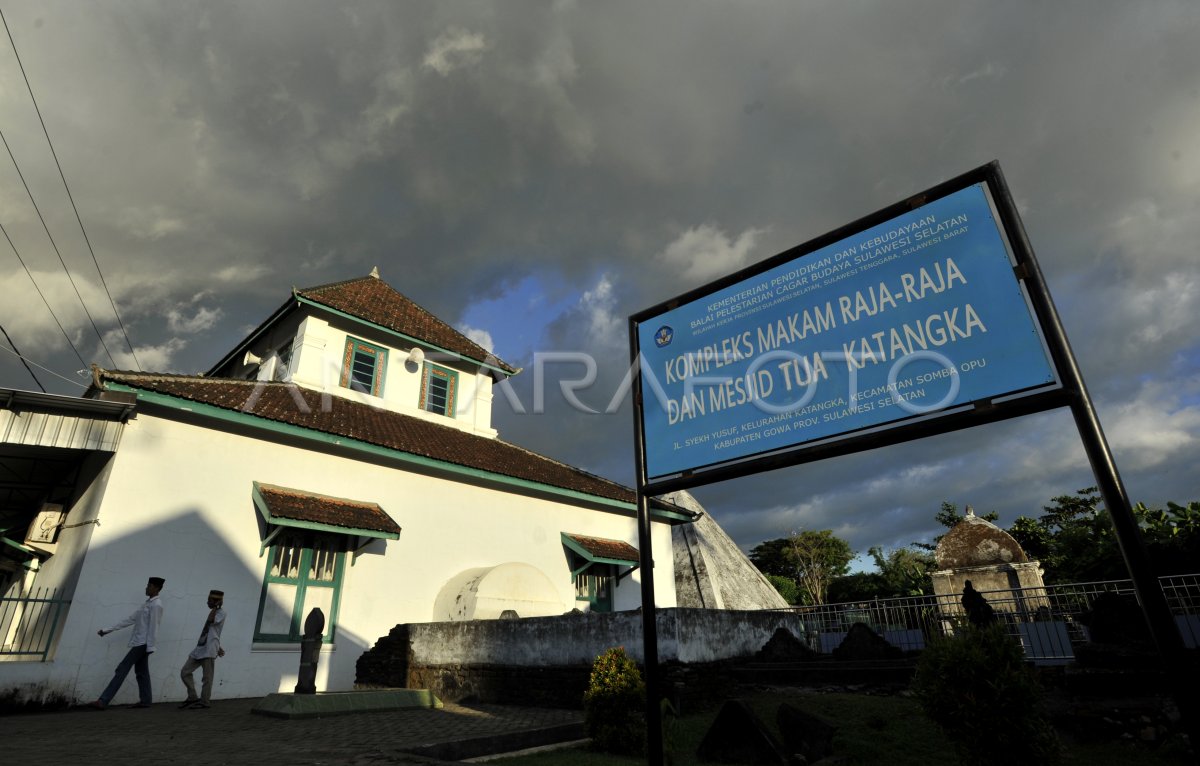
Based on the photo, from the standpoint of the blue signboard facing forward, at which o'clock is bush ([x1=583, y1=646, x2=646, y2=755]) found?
The bush is roughly at 3 o'clock from the blue signboard.

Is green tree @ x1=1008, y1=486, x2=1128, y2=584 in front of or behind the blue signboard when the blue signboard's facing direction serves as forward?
behind

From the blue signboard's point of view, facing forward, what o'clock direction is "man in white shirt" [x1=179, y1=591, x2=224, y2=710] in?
The man in white shirt is roughly at 2 o'clock from the blue signboard.

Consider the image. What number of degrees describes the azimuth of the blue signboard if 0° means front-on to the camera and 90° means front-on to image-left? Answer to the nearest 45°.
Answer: approximately 45°

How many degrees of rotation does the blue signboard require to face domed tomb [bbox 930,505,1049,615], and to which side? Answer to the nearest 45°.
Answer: approximately 135° to its right

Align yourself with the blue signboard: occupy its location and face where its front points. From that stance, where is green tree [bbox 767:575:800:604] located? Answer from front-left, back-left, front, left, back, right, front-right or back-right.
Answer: back-right

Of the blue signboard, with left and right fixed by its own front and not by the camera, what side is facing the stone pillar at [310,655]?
right

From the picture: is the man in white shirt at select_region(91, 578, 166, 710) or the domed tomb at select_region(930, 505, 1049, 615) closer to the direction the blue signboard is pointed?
the man in white shirt

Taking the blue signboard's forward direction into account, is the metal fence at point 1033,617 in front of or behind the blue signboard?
behind

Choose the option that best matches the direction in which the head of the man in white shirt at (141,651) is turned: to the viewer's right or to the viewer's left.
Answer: to the viewer's left

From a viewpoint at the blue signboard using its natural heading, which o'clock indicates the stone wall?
The stone wall is roughly at 3 o'clock from the blue signboard.

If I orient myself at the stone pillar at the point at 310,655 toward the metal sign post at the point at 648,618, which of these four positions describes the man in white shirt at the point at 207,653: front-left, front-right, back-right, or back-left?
back-right

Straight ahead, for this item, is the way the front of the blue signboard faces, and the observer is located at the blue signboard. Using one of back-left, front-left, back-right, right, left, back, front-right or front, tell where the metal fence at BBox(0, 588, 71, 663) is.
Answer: front-right

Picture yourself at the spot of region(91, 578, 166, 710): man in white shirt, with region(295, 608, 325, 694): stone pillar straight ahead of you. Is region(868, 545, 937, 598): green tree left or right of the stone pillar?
left

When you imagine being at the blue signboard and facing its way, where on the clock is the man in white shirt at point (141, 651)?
The man in white shirt is roughly at 2 o'clock from the blue signboard.
